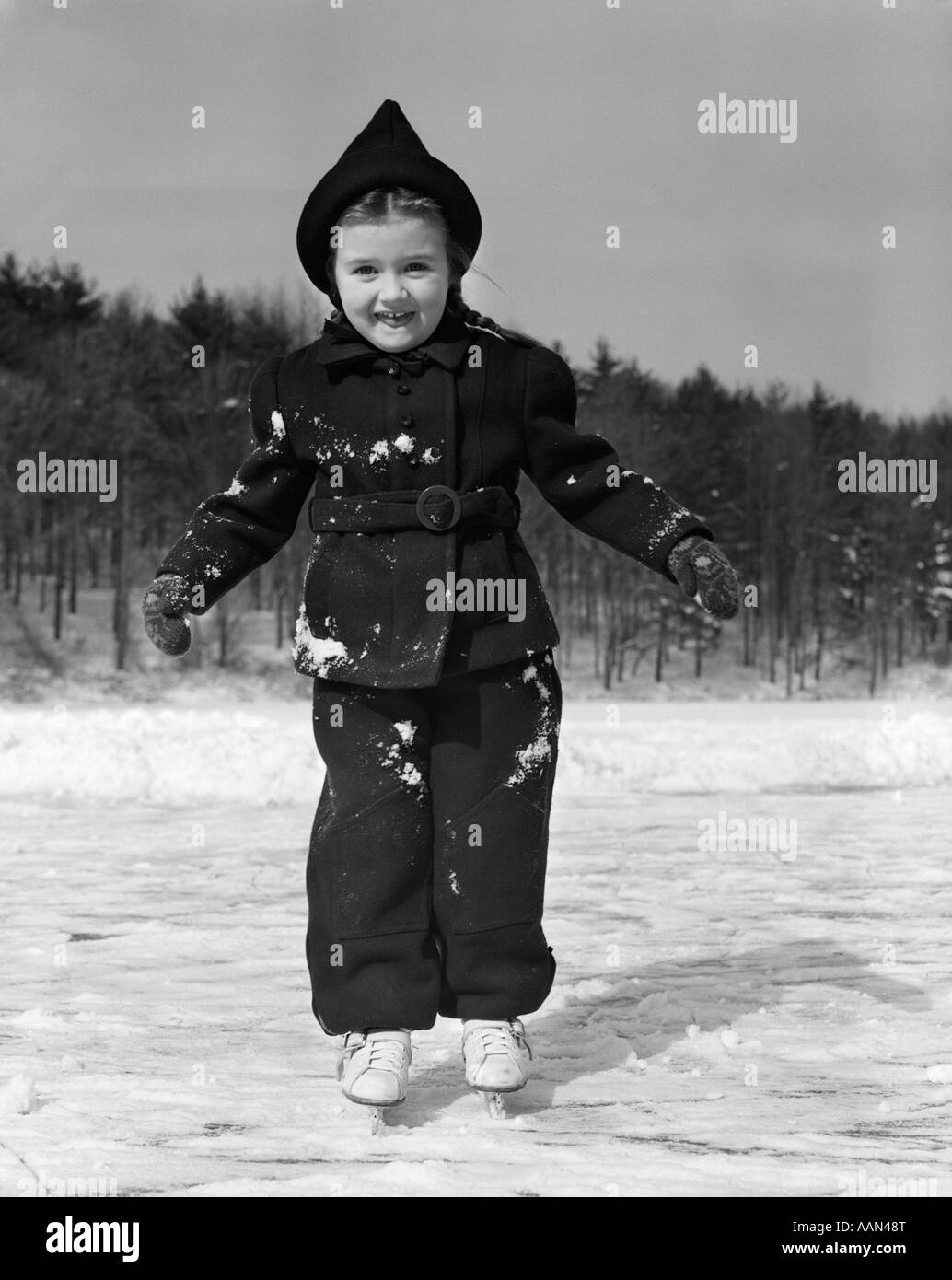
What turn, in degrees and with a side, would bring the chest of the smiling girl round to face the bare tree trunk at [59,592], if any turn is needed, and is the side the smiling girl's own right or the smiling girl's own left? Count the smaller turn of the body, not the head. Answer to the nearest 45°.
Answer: approximately 180°

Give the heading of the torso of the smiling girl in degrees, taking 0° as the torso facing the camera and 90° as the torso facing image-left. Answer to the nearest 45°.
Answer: approximately 0°

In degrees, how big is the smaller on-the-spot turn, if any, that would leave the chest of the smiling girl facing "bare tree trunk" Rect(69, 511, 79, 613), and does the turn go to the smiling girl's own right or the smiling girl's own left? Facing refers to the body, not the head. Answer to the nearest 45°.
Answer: approximately 180°

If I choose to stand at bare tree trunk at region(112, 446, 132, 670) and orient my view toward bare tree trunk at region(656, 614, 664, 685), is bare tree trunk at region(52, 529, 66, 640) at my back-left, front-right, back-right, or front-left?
back-left

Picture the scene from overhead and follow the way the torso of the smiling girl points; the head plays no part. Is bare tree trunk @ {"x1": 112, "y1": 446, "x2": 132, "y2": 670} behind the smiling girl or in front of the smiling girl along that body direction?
behind

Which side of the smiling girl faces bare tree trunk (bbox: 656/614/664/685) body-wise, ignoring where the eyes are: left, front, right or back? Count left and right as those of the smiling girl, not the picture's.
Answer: back
